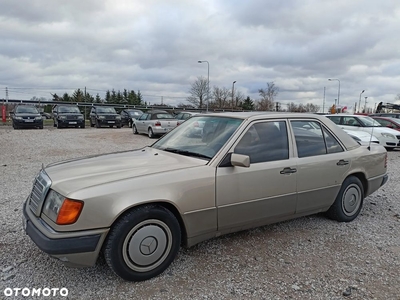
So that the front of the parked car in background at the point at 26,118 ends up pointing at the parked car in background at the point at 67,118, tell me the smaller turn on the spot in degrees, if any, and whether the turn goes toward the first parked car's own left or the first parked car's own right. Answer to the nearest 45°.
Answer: approximately 90° to the first parked car's own left

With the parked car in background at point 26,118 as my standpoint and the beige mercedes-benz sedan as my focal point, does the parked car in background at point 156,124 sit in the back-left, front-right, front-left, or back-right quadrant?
front-left

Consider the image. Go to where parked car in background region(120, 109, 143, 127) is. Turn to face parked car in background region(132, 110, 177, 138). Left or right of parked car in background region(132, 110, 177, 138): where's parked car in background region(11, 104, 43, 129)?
right

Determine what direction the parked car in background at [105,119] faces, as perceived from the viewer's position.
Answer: facing the viewer and to the right of the viewer

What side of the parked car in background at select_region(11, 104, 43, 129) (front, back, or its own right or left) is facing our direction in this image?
front

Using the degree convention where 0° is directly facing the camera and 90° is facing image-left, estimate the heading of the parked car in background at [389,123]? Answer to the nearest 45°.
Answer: approximately 315°

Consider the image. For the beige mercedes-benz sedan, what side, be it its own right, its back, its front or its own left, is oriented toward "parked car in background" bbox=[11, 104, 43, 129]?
right

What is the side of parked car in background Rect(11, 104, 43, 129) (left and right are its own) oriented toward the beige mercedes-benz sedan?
front

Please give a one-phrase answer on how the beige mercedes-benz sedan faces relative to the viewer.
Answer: facing the viewer and to the left of the viewer

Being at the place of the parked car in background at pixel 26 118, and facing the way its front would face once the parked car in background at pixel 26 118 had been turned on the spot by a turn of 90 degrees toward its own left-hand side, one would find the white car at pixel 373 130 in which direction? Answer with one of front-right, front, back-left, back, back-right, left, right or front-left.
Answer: front-right

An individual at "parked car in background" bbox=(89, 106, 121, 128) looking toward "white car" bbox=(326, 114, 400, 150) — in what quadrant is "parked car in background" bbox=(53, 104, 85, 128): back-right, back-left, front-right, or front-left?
back-right

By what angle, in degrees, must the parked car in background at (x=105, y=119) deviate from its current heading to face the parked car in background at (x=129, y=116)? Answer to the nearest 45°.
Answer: approximately 90° to its left
